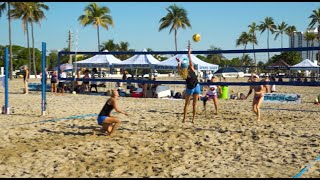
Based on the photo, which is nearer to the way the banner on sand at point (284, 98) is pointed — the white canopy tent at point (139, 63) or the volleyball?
the volleyball

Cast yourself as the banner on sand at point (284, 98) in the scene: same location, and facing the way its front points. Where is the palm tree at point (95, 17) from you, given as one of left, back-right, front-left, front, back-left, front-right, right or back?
back-right

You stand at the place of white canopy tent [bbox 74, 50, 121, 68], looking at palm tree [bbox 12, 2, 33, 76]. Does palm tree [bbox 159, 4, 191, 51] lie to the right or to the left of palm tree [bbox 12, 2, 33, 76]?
right

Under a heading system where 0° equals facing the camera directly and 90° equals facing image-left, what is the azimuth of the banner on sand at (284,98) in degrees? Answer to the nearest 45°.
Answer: approximately 0°

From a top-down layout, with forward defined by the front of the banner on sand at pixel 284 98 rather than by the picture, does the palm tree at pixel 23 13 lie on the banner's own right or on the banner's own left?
on the banner's own right

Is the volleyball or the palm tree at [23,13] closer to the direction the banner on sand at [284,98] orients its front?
the volleyball

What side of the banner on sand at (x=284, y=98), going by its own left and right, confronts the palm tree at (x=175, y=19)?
back

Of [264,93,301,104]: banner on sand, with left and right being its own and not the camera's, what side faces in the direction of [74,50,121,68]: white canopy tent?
right

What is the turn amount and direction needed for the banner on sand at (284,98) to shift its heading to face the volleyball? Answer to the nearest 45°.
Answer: approximately 45° to its right
